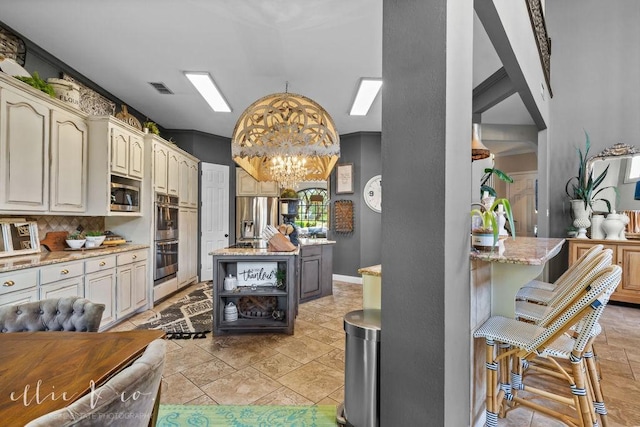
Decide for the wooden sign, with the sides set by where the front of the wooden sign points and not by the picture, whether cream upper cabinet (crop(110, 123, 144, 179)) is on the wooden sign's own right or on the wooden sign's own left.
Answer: on the wooden sign's own right

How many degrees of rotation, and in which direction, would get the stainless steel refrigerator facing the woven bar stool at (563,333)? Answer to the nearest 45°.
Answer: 0° — it already faces it

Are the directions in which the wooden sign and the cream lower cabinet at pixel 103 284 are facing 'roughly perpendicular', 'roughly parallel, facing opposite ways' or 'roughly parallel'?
roughly perpendicular

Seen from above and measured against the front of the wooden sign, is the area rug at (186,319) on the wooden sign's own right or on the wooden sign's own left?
on the wooden sign's own right

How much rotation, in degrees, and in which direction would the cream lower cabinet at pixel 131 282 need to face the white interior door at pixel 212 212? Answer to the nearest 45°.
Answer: approximately 90° to its left

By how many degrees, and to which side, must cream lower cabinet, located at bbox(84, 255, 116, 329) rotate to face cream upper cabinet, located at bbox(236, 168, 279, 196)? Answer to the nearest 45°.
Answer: approximately 90° to its left

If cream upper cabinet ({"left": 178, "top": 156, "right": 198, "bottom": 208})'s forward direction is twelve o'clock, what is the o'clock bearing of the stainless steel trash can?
The stainless steel trash can is roughly at 1 o'clock from the cream upper cabinet.

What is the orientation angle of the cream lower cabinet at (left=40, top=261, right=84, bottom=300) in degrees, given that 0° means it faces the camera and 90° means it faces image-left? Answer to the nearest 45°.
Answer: approximately 315°

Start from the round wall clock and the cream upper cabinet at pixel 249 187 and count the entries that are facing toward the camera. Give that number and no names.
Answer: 2

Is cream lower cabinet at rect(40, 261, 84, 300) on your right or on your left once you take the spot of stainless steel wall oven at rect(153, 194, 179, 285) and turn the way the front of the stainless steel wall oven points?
on your right

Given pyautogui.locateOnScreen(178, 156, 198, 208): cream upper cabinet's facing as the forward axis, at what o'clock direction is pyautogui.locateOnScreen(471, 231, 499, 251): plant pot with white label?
The plant pot with white label is roughly at 1 o'clock from the cream upper cabinet.

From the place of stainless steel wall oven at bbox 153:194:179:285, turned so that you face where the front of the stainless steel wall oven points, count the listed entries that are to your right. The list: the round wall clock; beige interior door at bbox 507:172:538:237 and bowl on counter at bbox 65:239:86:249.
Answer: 1

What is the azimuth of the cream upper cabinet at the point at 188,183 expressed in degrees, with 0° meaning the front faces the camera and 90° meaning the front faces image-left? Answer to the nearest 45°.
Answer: approximately 315°
